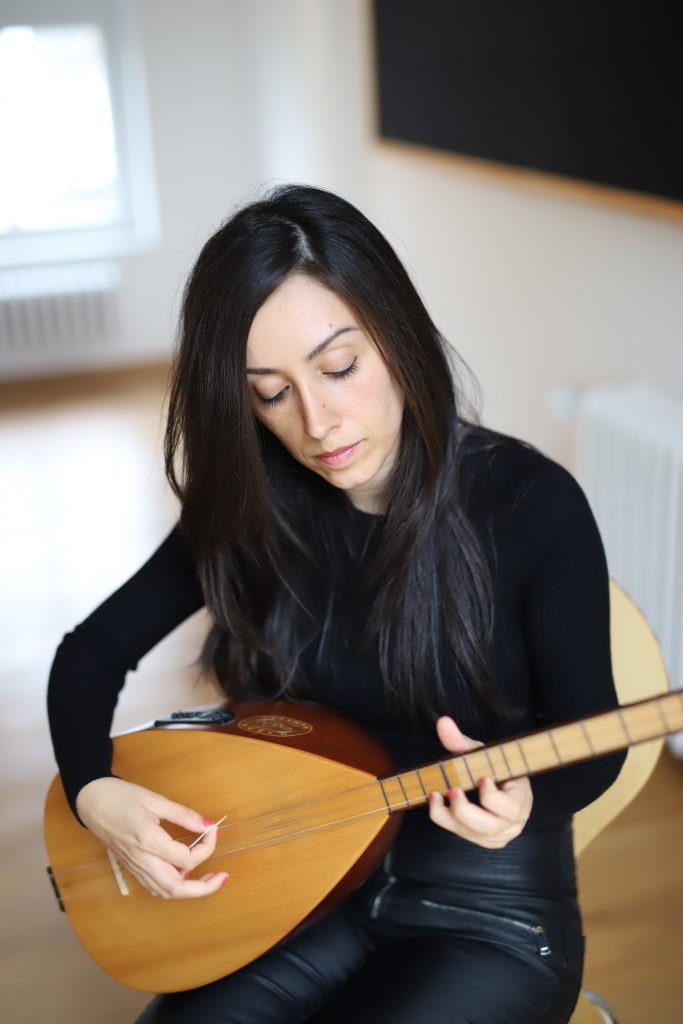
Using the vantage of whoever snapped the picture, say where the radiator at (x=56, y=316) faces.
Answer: facing the viewer

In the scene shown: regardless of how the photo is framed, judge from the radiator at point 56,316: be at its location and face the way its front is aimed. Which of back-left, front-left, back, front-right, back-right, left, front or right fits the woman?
front

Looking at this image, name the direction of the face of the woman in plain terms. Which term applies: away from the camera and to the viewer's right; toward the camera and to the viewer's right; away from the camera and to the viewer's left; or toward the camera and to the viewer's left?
toward the camera and to the viewer's left

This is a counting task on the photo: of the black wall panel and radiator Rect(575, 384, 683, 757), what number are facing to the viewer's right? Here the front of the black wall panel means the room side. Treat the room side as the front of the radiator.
0

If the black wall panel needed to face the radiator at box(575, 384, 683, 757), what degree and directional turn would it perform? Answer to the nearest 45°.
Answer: approximately 45° to its left

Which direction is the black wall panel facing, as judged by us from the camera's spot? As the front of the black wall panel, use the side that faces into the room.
facing the viewer and to the left of the viewer

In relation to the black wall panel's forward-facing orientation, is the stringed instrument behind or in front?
in front

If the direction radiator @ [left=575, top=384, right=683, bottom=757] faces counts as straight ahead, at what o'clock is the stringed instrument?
The stringed instrument is roughly at 11 o'clock from the radiator.

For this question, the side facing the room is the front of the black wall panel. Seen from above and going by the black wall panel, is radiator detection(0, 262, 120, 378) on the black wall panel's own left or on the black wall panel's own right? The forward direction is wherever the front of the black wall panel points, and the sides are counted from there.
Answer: on the black wall panel's own right

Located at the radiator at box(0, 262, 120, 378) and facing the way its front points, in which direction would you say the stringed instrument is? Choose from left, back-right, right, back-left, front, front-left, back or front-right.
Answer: front

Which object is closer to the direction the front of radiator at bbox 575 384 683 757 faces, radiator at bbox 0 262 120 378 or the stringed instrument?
the stringed instrument

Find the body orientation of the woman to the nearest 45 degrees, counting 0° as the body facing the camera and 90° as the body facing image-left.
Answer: approximately 45°

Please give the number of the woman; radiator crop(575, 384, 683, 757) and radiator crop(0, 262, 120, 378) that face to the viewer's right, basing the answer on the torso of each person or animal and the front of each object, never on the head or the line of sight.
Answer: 0

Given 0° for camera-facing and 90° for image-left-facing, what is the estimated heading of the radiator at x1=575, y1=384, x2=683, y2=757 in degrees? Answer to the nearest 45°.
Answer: approximately 45°

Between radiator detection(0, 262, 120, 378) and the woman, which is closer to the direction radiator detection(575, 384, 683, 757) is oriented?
the woman
